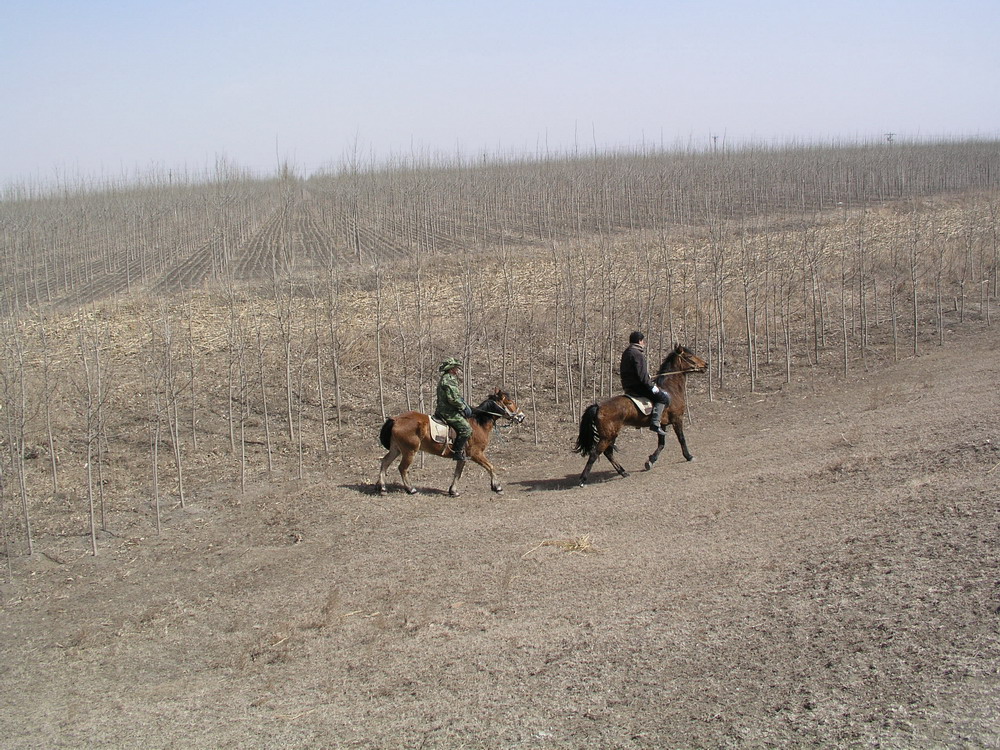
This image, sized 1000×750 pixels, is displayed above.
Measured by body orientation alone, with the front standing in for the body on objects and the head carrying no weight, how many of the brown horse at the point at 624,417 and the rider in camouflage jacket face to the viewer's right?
2

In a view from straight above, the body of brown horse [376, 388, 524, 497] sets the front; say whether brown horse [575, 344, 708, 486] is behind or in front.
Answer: in front

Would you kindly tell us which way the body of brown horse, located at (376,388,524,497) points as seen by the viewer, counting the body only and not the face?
to the viewer's right

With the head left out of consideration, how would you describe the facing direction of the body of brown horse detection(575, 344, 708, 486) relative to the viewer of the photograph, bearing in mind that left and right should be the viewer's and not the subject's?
facing to the right of the viewer

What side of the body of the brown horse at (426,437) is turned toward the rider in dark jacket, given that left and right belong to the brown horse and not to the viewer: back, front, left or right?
front

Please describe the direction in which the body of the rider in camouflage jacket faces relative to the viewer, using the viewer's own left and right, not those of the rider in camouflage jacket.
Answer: facing to the right of the viewer

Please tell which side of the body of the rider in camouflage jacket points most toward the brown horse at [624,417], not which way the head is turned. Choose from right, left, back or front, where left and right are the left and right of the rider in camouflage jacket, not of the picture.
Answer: front

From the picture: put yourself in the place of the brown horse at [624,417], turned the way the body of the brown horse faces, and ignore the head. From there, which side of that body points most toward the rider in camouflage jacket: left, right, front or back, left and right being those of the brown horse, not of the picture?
back

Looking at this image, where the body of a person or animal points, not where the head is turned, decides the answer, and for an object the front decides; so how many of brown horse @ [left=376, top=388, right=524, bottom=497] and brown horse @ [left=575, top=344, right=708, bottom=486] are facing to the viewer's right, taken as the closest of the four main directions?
2
